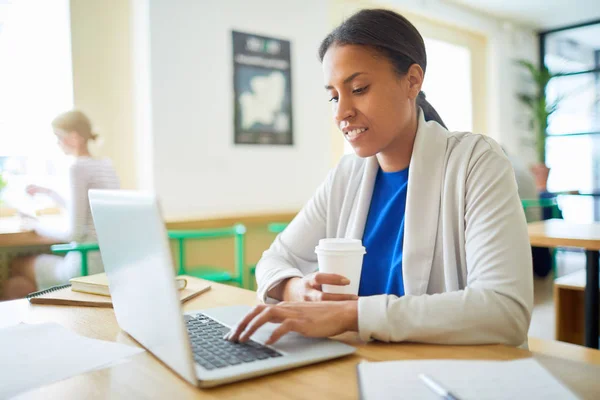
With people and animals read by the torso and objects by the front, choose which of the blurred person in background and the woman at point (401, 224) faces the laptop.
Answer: the woman

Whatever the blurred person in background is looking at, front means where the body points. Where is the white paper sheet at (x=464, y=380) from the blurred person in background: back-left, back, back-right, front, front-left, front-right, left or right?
left

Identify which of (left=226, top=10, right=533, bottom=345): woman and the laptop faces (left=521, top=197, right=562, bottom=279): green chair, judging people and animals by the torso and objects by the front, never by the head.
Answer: the laptop

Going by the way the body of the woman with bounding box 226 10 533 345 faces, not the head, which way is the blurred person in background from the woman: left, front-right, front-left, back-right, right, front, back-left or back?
right

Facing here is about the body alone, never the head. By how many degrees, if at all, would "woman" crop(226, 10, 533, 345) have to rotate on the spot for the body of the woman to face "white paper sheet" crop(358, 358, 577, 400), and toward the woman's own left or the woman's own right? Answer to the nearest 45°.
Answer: approximately 45° to the woman's own left

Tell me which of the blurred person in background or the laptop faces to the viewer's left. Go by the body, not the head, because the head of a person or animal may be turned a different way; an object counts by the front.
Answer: the blurred person in background

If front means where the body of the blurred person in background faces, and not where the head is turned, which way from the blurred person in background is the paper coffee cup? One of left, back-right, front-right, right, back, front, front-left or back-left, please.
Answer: left

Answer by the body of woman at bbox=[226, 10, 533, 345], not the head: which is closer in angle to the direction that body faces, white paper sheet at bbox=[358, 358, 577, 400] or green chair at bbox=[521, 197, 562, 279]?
the white paper sheet

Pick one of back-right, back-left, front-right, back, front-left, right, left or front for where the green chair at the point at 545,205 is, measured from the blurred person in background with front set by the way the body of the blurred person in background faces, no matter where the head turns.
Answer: back

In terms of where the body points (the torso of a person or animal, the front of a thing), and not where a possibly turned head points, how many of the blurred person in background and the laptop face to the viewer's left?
1

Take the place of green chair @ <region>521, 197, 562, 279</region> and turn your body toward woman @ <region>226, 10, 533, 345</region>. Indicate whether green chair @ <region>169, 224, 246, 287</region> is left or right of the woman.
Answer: right

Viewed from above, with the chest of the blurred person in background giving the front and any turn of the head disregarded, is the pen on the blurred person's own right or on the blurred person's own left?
on the blurred person's own left

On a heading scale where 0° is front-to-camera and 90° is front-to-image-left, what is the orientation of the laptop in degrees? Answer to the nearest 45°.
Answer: approximately 225°

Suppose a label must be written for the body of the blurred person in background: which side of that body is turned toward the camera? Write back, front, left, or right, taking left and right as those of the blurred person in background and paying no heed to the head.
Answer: left

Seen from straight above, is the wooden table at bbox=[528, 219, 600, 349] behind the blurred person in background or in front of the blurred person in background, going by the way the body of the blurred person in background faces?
behind
